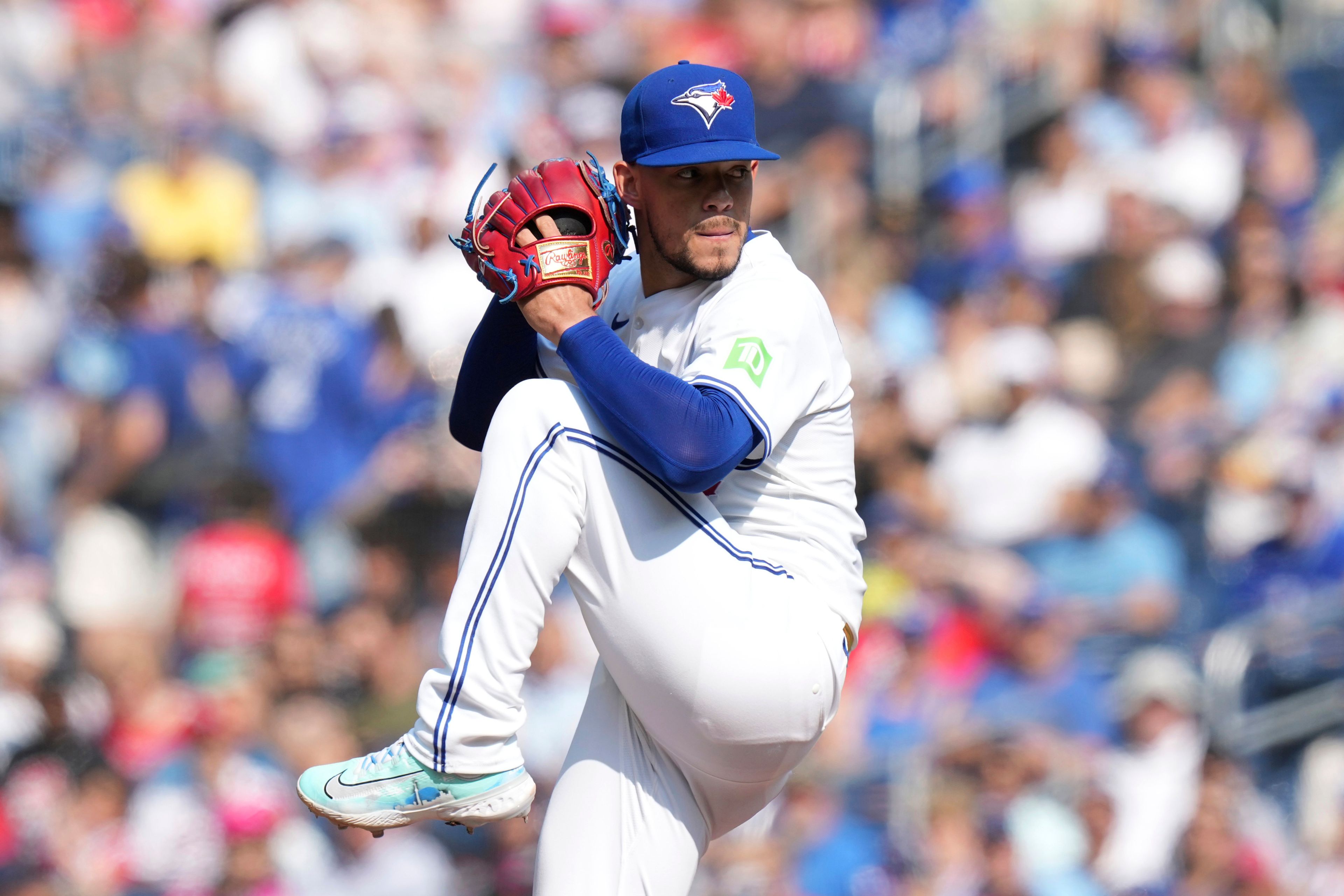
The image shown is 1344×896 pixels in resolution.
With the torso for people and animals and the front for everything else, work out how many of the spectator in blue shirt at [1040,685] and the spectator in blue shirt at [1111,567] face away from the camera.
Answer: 0

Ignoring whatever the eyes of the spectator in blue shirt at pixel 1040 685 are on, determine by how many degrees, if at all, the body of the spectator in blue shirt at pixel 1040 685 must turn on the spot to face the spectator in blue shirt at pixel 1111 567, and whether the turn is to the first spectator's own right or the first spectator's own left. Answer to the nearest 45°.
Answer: approximately 135° to the first spectator's own left

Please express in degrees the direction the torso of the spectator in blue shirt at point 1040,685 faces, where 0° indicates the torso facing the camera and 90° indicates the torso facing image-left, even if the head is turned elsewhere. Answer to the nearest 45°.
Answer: approximately 0°

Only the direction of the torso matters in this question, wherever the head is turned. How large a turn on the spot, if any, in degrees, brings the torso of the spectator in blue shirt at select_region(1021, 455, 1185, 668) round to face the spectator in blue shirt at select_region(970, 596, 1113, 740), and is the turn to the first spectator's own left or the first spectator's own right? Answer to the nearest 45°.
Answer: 0° — they already face them

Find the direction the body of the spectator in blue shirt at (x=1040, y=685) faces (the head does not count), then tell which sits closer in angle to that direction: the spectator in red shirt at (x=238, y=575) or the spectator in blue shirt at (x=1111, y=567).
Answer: the spectator in red shirt
